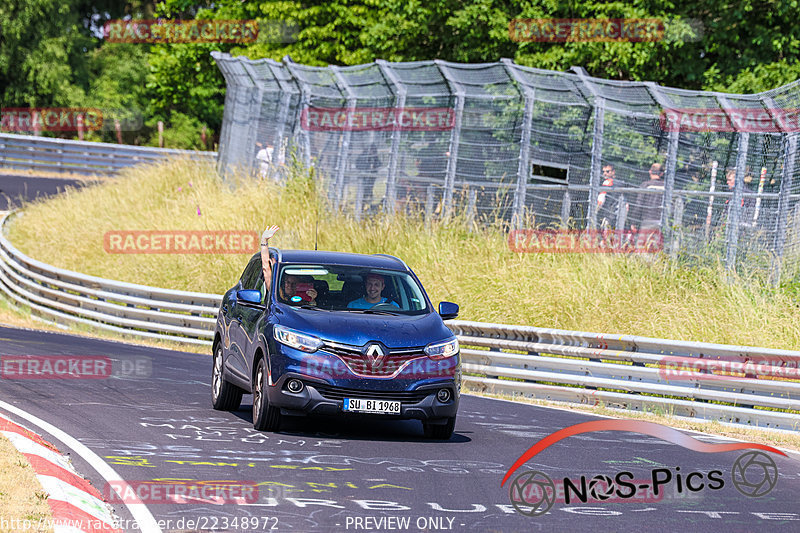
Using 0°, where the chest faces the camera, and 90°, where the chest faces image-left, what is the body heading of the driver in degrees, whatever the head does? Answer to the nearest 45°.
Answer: approximately 0°

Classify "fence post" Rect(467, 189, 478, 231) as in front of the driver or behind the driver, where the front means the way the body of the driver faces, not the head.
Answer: behind

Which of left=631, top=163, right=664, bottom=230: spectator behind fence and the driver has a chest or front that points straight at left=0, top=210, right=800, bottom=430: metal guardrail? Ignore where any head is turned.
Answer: the spectator behind fence

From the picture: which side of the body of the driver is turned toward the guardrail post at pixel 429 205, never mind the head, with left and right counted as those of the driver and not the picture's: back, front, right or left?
back

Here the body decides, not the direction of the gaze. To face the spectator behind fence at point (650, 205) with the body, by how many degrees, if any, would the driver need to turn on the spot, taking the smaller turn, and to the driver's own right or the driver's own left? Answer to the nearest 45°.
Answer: approximately 135° to the driver's own left

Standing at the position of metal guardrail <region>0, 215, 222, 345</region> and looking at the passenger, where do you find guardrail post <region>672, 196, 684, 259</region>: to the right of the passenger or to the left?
left

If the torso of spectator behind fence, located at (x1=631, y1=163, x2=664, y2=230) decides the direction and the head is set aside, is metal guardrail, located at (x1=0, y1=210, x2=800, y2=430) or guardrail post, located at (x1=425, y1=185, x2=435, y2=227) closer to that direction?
the metal guardrail

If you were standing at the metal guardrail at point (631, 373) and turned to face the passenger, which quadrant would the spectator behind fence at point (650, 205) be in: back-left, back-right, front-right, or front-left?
back-right

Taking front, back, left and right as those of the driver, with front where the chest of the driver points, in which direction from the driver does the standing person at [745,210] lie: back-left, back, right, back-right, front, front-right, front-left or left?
back-left

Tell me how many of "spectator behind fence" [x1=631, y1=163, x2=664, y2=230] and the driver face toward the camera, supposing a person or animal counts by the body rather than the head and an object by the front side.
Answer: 1
